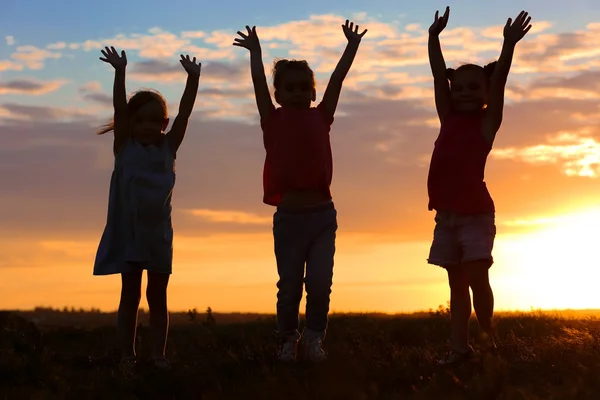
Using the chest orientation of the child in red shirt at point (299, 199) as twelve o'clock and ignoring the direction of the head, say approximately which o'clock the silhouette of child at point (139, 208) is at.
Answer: The silhouette of child is roughly at 3 o'clock from the child in red shirt.

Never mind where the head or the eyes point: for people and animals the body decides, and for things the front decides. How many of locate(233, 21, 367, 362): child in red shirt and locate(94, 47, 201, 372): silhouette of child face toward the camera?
2

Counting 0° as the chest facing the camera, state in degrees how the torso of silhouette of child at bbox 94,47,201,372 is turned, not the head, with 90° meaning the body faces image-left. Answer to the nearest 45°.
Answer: approximately 0°

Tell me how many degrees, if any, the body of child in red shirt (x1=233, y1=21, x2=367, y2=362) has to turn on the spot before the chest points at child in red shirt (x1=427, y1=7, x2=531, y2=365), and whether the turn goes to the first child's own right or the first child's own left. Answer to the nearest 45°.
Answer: approximately 90° to the first child's own left

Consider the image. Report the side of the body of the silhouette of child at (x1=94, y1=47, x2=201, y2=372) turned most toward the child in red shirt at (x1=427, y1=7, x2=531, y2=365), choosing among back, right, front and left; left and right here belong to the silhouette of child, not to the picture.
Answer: left

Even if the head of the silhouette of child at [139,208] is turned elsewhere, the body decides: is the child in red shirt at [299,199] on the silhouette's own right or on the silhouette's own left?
on the silhouette's own left
